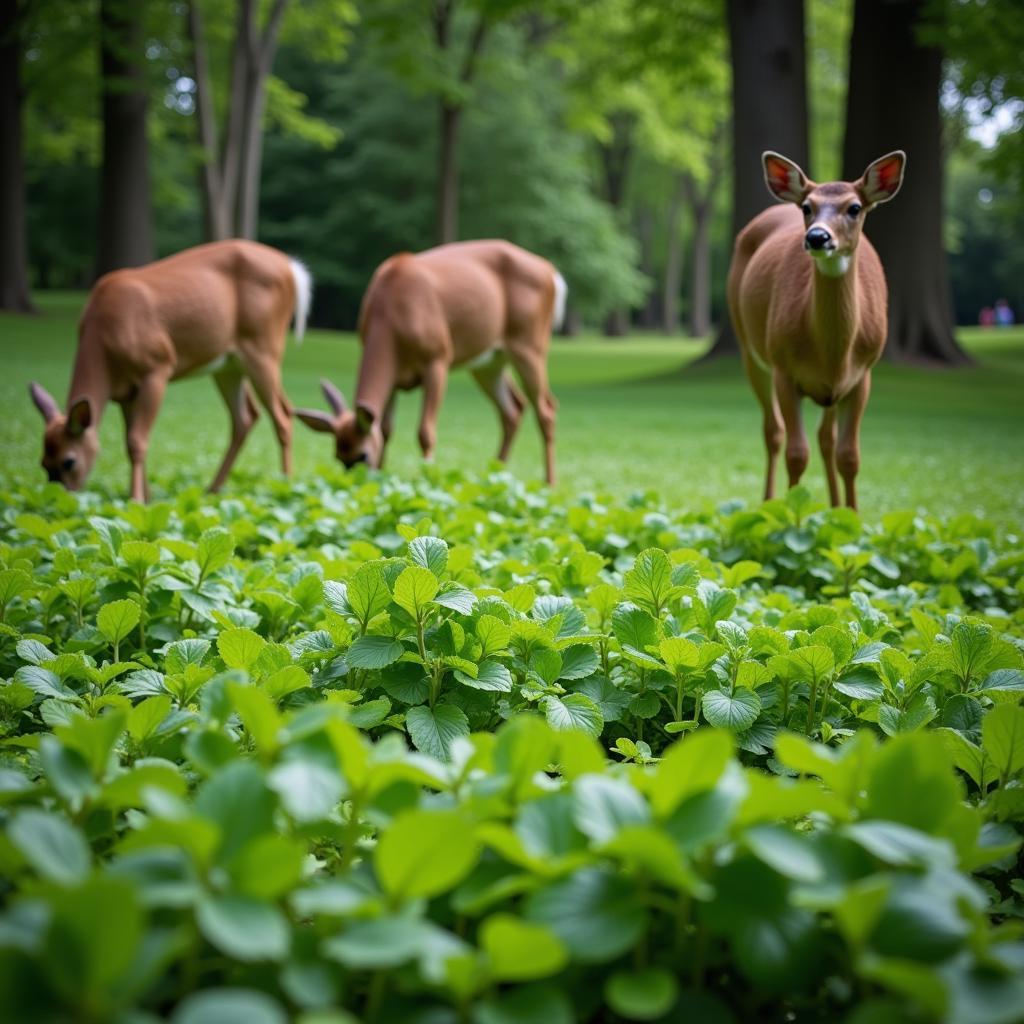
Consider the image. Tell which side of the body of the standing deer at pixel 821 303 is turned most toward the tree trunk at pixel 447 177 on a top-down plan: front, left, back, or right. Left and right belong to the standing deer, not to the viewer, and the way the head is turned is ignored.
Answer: back

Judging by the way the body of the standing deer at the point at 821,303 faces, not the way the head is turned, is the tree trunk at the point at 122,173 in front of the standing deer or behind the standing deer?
behind

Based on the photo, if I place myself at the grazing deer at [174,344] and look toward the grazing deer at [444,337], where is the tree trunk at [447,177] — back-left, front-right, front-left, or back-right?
front-left

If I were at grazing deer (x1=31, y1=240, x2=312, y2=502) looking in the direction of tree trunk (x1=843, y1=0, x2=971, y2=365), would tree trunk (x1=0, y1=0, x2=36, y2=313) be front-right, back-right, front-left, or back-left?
front-left

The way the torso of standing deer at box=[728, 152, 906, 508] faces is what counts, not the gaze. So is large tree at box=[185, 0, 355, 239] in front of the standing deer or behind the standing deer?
behind

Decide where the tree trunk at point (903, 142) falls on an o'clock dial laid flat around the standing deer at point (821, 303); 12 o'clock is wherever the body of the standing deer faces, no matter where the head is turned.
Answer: The tree trunk is roughly at 6 o'clock from the standing deer.

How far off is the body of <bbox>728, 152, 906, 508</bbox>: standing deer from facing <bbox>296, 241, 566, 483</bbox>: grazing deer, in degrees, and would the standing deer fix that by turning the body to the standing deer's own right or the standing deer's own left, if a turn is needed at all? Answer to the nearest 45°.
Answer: approximately 135° to the standing deer's own right

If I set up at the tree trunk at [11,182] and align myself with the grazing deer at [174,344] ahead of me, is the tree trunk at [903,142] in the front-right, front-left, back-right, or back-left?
front-left

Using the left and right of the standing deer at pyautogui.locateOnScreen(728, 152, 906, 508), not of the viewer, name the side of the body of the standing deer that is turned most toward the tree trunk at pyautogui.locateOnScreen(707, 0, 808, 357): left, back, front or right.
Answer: back

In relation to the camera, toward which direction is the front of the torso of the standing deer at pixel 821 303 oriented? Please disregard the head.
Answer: toward the camera
